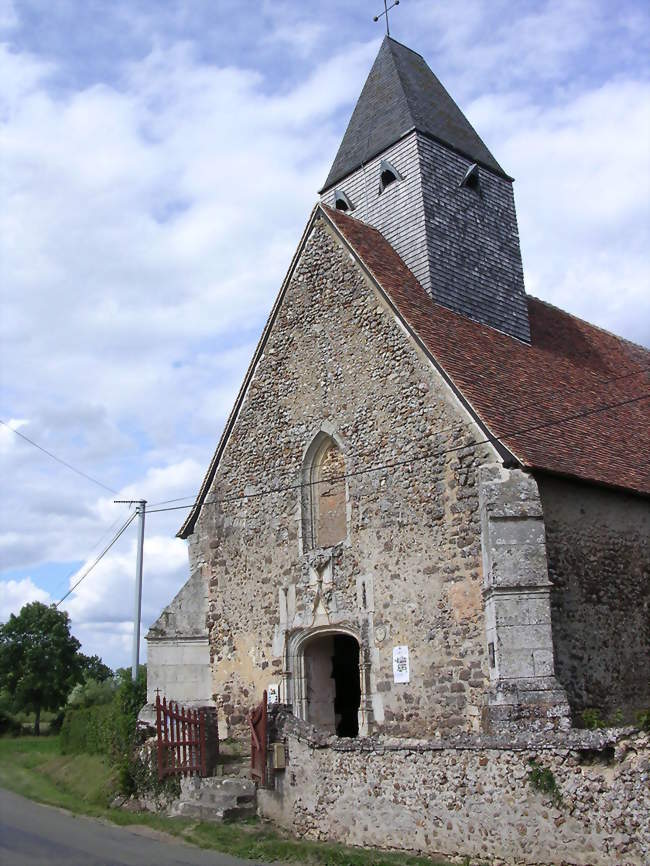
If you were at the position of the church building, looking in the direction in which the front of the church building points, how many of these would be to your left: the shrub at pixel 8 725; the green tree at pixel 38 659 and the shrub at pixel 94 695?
0

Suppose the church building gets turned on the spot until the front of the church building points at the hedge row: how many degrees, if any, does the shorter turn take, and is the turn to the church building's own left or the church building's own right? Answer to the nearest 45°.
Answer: approximately 90° to the church building's own right

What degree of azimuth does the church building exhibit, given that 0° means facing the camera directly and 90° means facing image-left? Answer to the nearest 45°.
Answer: approximately 45°

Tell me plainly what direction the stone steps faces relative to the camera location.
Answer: facing the viewer and to the left of the viewer

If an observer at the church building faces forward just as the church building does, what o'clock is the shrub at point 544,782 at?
The shrub is roughly at 10 o'clock from the church building.

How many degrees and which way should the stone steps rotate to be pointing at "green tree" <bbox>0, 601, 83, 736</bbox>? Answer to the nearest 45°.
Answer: approximately 135° to its right

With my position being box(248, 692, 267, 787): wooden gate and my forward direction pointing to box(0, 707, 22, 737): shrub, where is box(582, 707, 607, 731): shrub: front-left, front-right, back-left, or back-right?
back-right

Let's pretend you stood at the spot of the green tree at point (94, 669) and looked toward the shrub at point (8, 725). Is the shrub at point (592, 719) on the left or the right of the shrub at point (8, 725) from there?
left

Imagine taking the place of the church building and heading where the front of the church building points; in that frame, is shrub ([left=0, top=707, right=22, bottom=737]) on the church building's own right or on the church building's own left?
on the church building's own right

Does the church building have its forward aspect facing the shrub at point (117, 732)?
no

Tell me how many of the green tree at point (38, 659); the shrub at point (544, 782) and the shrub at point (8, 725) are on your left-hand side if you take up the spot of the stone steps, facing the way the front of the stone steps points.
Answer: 1

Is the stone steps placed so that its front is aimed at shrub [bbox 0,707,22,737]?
no

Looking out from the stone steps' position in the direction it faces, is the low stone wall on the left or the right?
on its left

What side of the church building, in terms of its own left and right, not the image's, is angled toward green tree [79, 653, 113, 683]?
right

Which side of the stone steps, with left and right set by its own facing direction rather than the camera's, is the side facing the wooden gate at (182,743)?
right

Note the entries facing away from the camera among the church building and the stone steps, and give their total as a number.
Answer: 0

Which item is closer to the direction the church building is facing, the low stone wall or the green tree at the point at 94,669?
the low stone wall

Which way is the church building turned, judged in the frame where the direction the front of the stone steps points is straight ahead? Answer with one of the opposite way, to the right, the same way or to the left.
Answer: the same way
